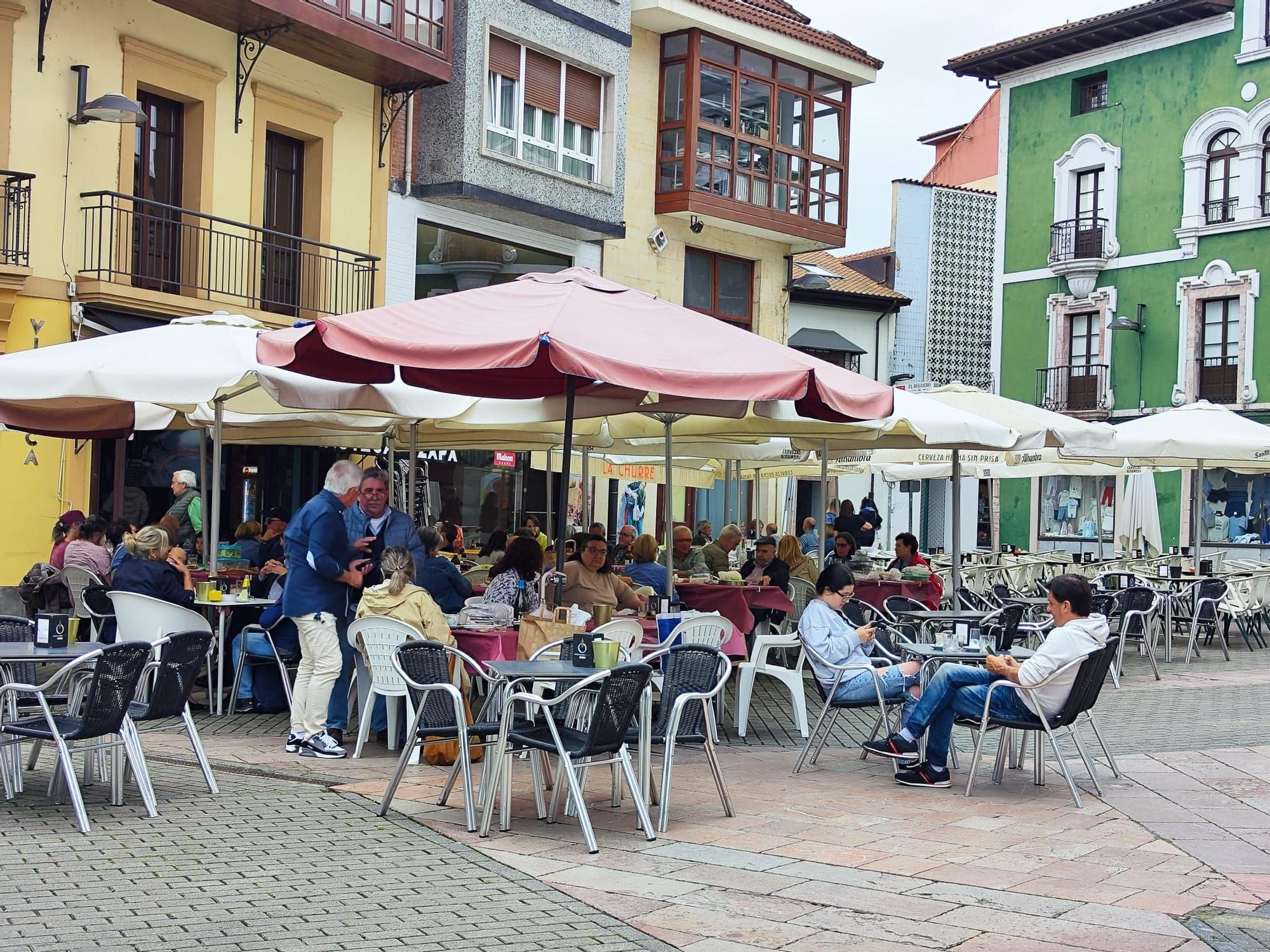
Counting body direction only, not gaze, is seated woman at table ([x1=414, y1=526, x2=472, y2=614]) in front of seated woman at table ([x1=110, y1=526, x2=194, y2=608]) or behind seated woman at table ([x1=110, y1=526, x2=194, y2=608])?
in front

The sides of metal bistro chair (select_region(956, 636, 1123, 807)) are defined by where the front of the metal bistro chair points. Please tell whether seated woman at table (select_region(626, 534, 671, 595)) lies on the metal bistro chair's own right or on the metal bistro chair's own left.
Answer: on the metal bistro chair's own right

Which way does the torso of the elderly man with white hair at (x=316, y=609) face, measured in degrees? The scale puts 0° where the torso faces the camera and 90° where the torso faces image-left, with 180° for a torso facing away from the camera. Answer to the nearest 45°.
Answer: approximately 270°

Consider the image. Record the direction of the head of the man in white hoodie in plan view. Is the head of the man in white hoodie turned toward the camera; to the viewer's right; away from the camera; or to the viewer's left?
to the viewer's left

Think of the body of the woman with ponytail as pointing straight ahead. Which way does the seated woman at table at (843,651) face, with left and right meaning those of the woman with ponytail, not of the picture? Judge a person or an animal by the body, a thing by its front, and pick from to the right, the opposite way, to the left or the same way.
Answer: to the right

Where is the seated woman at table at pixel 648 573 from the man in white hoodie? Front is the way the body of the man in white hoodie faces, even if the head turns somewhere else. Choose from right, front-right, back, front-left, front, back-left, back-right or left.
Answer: front-right

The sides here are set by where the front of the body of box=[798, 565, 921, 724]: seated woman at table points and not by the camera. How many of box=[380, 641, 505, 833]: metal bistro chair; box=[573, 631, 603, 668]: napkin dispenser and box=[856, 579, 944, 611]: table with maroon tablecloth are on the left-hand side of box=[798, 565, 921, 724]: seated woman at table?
1

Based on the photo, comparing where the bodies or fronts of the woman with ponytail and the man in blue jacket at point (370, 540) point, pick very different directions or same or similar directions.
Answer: very different directions

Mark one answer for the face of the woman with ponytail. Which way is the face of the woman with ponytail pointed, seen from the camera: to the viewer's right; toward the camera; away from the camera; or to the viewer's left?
away from the camera

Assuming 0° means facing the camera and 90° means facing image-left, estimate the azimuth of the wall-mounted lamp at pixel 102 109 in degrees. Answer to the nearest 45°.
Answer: approximately 270°
